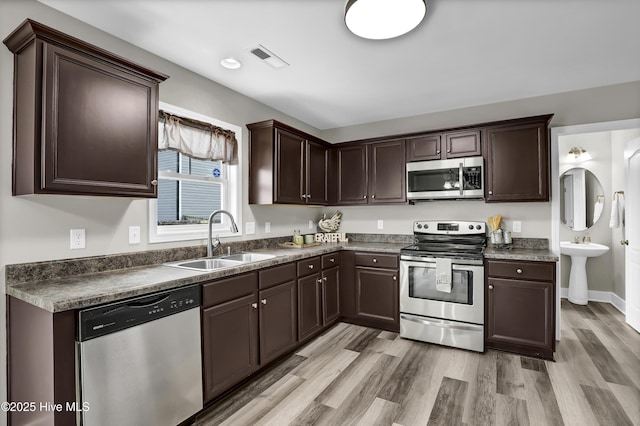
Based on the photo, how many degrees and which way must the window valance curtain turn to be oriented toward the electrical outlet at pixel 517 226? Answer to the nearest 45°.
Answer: approximately 45° to its left

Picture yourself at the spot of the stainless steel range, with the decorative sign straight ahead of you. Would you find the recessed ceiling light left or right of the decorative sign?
left

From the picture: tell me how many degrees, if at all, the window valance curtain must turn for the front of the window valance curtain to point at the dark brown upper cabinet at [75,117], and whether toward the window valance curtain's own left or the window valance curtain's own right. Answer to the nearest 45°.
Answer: approximately 90° to the window valance curtain's own right

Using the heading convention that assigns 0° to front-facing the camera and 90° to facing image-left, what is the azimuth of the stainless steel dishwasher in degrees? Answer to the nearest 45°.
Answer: approximately 315°

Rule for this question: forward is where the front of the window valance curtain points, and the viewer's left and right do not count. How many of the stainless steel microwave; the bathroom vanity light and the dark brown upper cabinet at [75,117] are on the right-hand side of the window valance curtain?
1

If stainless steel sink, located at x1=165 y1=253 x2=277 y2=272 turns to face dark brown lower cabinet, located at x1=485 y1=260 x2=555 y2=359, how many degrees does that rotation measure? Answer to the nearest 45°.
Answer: approximately 45° to its left

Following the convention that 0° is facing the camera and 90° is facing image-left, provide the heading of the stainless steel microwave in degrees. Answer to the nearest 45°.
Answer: approximately 0°

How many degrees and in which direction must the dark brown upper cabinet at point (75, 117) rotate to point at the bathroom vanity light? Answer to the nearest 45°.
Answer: approximately 45° to its left

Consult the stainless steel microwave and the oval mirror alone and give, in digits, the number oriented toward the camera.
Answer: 2

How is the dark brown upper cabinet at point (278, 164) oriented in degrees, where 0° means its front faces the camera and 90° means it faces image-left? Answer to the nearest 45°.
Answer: approximately 315°
